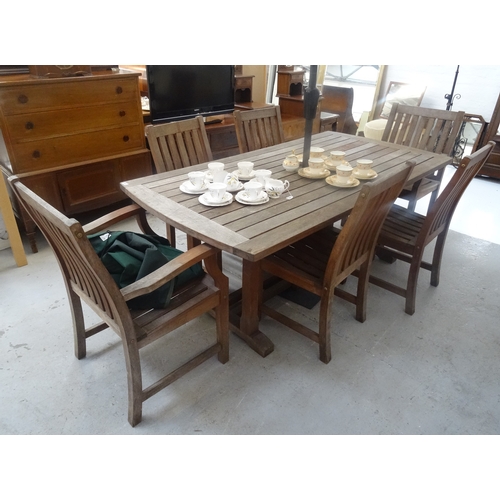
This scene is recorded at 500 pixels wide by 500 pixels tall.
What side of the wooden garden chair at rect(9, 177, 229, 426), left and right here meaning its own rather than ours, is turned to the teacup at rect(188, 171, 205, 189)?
front

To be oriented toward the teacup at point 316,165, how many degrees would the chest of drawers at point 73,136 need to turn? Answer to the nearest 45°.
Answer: approximately 45° to its left

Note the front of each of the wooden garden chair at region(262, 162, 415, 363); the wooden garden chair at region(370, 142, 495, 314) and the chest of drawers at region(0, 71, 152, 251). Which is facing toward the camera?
the chest of drawers

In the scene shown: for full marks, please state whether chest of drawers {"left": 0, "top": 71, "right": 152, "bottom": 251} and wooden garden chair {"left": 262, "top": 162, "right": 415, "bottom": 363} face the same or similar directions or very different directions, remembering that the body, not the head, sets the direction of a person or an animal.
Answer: very different directions

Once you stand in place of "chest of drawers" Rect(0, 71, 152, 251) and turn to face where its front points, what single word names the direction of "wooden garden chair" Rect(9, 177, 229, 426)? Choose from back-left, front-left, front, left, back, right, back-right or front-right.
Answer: front

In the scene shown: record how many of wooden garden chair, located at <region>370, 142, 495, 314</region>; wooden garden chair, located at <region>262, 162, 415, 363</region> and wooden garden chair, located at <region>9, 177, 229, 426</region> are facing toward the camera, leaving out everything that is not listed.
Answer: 0

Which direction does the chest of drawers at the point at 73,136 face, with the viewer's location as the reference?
facing the viewer

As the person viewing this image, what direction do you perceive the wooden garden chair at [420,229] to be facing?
facing away from the viewer and to the left of the viewer

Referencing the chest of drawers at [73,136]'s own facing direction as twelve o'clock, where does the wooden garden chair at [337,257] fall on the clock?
The wooden garden chair is roughly at 11 o'clock from the chest of drawers.

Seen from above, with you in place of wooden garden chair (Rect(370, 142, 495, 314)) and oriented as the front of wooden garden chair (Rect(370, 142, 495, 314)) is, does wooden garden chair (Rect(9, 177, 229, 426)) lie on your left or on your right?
on your left

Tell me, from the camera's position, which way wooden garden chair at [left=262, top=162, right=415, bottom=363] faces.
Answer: facing away from the viewer and to the left of the viewer

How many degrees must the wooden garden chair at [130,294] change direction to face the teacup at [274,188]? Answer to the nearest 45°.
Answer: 0° — it already faces it

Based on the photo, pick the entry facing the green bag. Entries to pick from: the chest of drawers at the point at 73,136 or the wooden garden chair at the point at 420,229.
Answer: the chest of drawers

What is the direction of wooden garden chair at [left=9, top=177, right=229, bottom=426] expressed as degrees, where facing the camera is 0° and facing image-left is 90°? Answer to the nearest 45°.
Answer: approximately 225°

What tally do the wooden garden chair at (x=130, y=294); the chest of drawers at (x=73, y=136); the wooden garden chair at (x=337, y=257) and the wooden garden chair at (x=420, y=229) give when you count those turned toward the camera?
1

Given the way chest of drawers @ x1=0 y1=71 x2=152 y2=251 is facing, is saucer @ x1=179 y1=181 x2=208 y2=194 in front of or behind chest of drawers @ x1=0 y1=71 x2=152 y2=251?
in front

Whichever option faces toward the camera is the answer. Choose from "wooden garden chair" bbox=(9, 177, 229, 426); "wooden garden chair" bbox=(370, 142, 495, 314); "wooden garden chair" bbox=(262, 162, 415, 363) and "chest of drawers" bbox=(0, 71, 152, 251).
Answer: the chest of drawers
